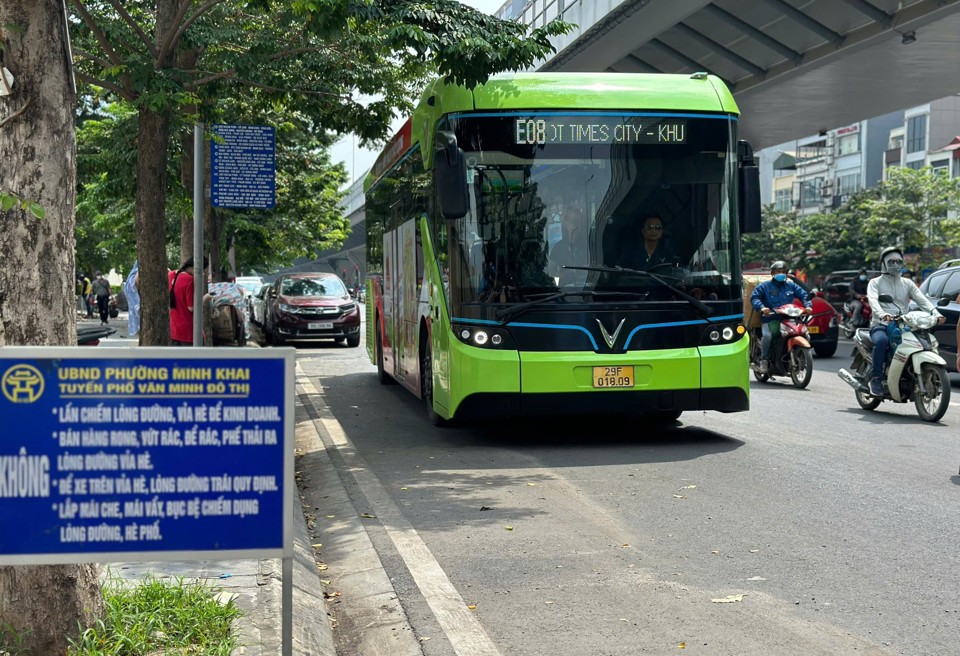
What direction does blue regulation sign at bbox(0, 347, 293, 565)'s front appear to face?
toward the camera

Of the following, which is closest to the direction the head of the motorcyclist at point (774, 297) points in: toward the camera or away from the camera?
toward the camera

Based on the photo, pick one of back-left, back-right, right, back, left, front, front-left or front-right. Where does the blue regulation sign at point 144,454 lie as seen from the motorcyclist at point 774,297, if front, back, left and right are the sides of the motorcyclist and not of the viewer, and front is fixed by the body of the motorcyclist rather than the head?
front-right

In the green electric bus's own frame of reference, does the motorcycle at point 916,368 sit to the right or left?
on its left

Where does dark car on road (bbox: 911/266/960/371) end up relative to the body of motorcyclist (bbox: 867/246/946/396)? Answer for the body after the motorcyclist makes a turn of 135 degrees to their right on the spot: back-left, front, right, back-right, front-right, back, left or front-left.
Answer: right

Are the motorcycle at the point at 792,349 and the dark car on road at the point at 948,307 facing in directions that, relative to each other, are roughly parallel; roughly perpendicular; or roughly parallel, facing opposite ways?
roughly parallel

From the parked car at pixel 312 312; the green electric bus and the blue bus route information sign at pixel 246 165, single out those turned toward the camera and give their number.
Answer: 3

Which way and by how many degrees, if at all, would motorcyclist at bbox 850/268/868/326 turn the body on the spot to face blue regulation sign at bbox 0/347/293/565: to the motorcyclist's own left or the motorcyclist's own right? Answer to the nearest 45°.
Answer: approximately 45° to the motorcyclist's own right

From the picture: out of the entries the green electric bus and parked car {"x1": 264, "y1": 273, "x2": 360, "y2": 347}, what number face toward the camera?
2
